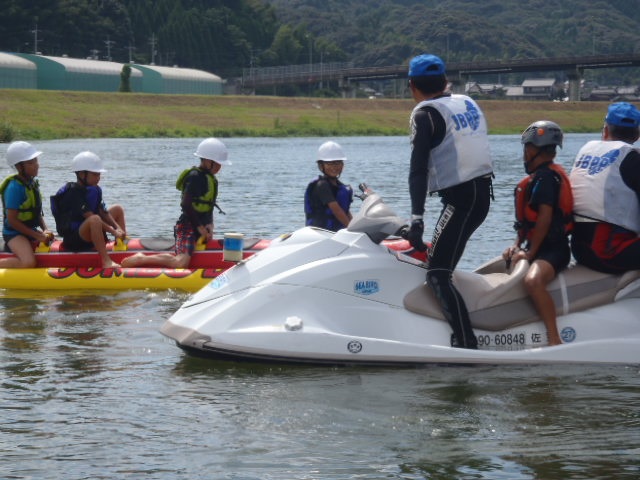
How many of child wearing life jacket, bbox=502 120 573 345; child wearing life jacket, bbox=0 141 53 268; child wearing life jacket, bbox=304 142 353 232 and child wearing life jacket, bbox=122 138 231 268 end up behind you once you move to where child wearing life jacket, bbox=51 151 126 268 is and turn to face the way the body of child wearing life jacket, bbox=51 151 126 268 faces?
1

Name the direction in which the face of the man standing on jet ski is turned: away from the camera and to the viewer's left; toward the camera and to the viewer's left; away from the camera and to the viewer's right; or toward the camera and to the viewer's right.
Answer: away from the camera and to the viewer's left

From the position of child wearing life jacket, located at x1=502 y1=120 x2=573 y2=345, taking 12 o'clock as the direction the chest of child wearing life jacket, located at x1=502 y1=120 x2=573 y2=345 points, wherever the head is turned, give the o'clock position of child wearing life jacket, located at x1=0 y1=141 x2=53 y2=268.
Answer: child wearing life jacket, located at x1=0 y1=141 x2=53 y2=268 is roughly at 1 o'clock from child wearing life jacket, located at x1=502 y1=120 x2=573 y2=345.

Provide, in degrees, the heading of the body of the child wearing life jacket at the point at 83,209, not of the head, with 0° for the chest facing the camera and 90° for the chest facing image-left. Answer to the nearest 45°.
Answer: approximately 270°

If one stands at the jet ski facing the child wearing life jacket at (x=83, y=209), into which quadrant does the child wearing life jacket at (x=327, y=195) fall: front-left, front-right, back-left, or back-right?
front-right

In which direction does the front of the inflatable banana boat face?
to the viewer's right

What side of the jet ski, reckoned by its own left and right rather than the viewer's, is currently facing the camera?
left

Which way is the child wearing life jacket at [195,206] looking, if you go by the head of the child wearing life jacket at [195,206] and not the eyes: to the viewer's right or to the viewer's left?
to the viewer's right

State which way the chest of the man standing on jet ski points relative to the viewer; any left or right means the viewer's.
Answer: facing away from the viewer and to the left of the viewer

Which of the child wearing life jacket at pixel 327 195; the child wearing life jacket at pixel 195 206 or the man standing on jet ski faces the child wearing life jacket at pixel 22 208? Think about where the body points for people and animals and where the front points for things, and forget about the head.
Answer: the man standing on jet ski

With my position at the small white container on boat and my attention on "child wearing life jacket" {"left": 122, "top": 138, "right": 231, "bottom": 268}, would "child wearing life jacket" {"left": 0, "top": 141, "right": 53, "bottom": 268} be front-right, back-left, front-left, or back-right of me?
front-left

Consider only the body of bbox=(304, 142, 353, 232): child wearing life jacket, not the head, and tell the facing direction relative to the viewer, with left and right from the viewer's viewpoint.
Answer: facing the viewer and to the right of the viewer
